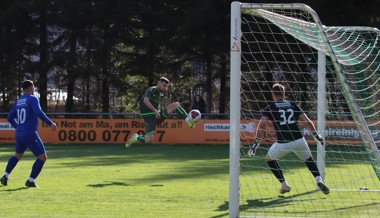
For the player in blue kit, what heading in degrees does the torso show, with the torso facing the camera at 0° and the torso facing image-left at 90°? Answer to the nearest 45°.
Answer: approximately 225°

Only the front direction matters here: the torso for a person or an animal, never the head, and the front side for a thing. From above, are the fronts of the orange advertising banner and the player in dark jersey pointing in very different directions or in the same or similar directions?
very different directions

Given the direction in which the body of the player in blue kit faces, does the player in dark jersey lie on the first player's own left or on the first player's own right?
on the first player's own right

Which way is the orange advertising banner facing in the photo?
toward the camera

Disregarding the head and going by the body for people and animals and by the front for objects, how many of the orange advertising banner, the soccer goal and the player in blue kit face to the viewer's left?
1

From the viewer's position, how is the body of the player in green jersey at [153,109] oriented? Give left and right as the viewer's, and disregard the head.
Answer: facing to the right of the viewer

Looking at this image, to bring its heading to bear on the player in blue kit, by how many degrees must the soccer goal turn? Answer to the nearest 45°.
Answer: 0° — it already faces them

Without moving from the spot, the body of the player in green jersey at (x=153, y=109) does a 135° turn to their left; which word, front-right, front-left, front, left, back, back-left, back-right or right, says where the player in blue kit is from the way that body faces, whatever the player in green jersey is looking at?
left

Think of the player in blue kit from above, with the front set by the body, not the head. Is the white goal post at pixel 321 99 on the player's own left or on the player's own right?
on the player's own right

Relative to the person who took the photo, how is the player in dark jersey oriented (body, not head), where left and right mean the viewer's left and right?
facing away from the viewer

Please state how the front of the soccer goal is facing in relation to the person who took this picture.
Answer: facing to the left of the viewer
